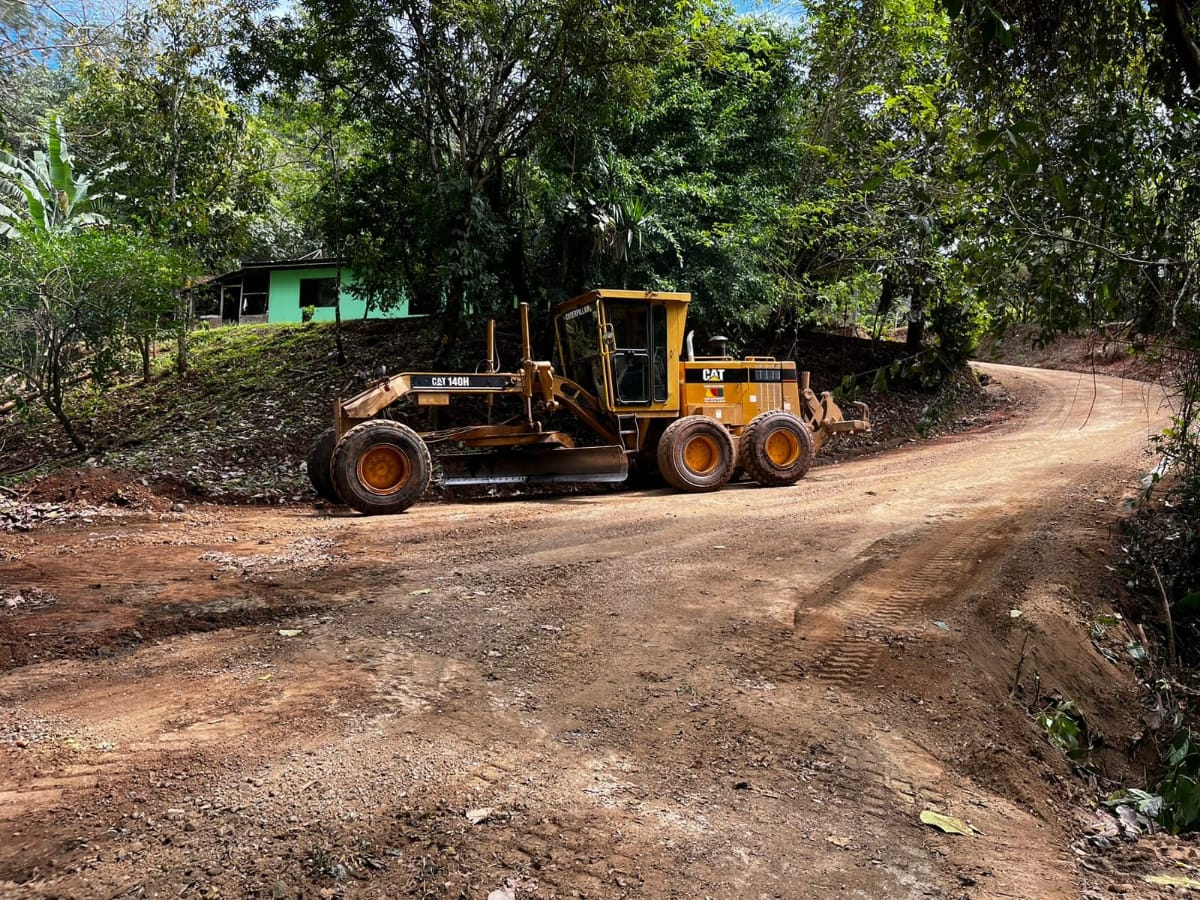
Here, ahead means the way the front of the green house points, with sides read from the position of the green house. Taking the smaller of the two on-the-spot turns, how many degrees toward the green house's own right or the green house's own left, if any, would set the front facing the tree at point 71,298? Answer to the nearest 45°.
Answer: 0° — it already faces it

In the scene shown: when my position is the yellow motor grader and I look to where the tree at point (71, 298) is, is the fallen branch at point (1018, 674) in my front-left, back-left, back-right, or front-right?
back-left

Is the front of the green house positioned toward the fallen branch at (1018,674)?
yes

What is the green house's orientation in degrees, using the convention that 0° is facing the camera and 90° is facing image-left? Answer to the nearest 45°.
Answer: approximately 0°

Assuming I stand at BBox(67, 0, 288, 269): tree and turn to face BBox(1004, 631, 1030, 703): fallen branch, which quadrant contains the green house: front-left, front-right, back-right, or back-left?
back-left
